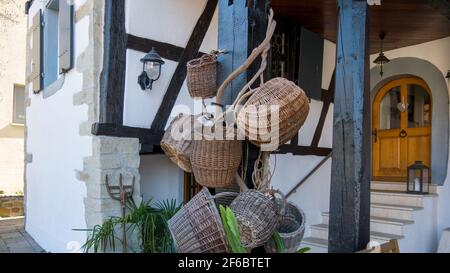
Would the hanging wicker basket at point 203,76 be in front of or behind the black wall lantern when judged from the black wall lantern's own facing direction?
in front

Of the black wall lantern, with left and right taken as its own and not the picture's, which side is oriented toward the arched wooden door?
left

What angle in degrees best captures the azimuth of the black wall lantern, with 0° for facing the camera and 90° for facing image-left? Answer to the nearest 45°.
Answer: approximately 315°

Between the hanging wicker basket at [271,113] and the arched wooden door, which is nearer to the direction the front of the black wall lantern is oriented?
the hanging wicker basket
